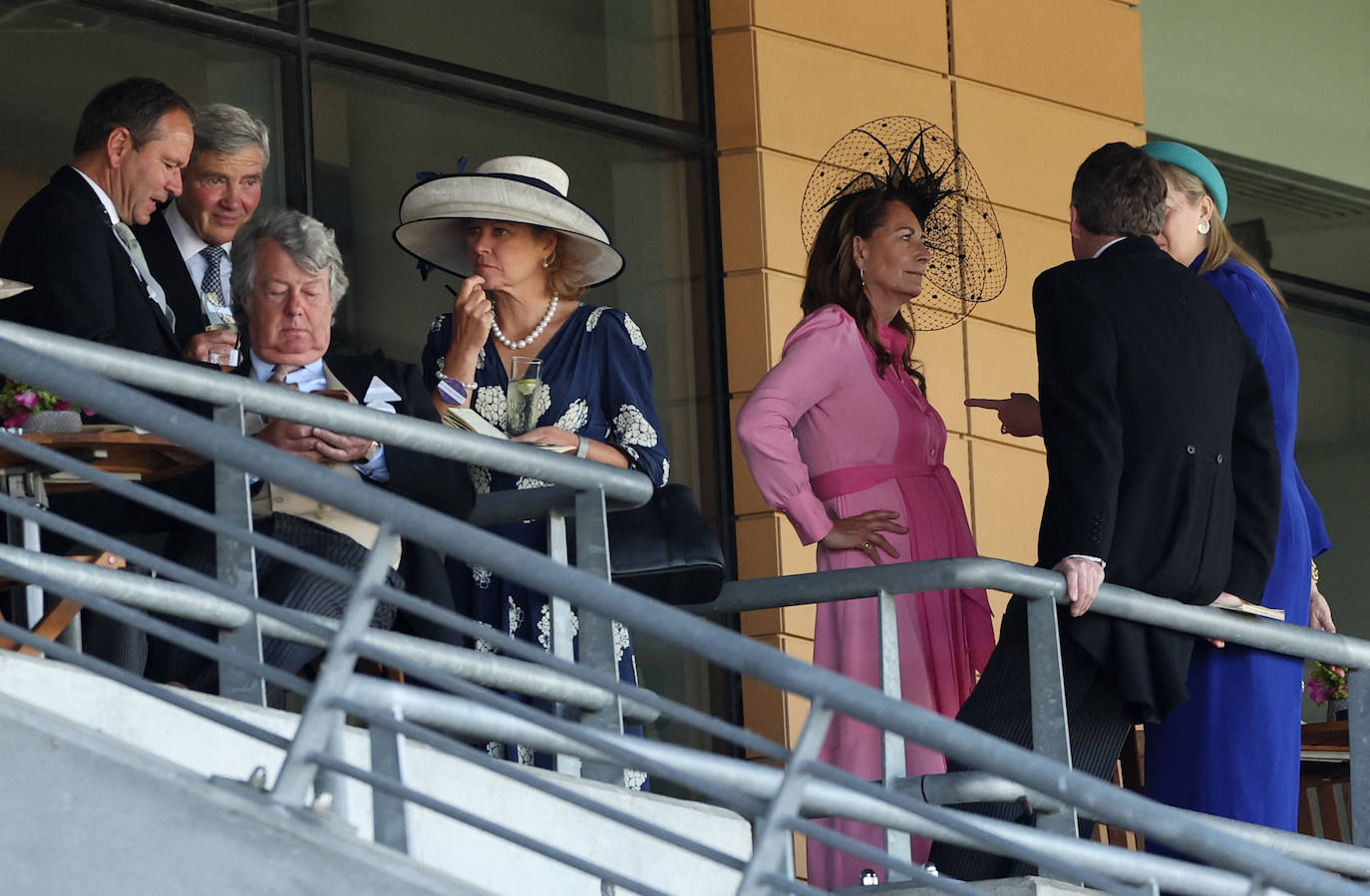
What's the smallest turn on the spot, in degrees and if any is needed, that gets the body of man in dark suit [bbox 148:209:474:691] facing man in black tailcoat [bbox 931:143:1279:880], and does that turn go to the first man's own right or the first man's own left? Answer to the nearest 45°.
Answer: approximately 135° to the first man's own left

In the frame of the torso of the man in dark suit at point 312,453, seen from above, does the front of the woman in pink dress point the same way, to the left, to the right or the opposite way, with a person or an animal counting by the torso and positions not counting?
to the left

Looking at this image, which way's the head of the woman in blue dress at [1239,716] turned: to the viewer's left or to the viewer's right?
to the viewer's left

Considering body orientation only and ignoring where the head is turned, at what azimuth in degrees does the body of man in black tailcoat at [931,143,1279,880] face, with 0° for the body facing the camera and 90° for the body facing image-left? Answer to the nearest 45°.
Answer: approximately 135°

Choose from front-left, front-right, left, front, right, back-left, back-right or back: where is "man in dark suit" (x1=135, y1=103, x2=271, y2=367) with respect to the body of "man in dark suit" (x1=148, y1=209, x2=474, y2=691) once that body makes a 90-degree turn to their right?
front-right

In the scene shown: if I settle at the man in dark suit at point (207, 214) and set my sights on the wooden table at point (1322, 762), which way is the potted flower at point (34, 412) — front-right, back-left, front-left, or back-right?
back-right

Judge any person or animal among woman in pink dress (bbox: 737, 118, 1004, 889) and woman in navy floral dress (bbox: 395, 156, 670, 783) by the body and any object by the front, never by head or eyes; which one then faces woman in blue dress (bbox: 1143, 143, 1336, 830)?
the woman in pink dress

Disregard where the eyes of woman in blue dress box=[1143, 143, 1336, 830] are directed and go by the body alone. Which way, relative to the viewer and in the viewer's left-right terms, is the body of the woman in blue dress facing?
facing to the left of the viewer

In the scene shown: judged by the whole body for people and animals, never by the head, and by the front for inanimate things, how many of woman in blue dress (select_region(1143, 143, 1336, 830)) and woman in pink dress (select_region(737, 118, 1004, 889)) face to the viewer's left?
1

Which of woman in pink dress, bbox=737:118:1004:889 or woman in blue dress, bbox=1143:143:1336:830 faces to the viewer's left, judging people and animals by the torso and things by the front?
the woman in blue dress

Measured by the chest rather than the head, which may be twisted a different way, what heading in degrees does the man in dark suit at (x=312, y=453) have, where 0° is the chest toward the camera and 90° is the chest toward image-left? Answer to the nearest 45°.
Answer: approximately 45°
